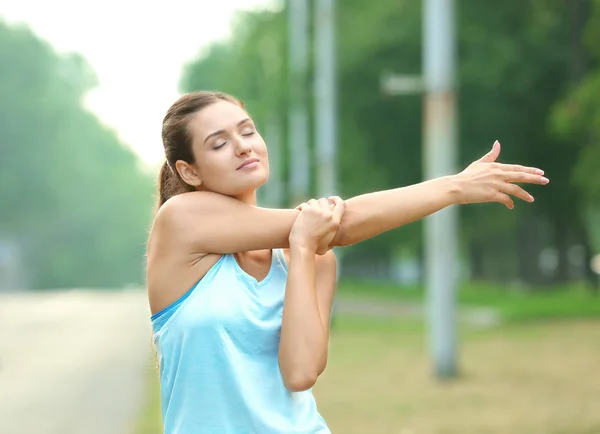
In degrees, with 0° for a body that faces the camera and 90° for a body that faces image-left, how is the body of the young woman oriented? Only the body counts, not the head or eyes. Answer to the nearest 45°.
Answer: approximately 315°

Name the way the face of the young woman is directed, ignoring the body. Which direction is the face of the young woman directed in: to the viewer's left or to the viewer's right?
to the viewer's right

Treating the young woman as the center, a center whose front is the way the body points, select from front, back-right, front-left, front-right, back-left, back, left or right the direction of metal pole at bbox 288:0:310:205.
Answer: back-left

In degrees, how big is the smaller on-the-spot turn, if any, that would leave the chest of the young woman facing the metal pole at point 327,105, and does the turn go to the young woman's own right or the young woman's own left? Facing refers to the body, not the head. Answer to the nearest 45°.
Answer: approximately 135° to the young woman's own left

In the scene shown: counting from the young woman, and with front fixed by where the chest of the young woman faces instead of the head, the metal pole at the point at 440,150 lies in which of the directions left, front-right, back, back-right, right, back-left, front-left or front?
back-left
